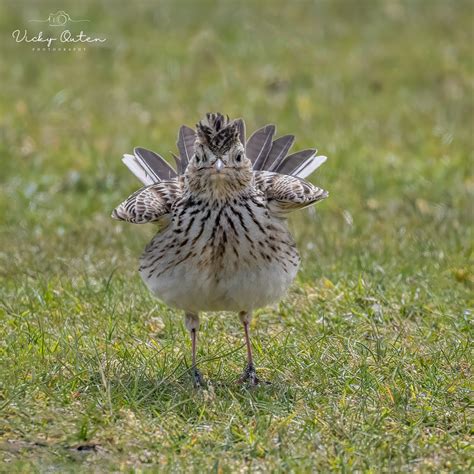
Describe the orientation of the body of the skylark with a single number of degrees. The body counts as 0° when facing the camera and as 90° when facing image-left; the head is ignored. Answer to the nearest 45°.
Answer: approximately 0°
